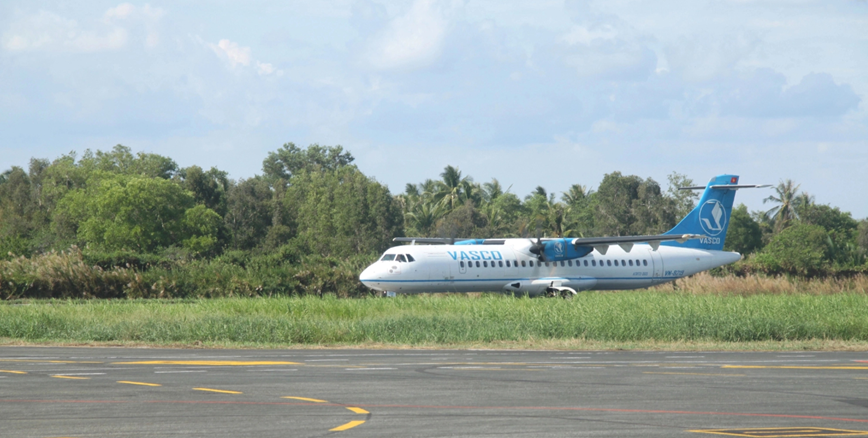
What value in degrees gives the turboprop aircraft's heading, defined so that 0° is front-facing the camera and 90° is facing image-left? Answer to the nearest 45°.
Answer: approximately 45°
